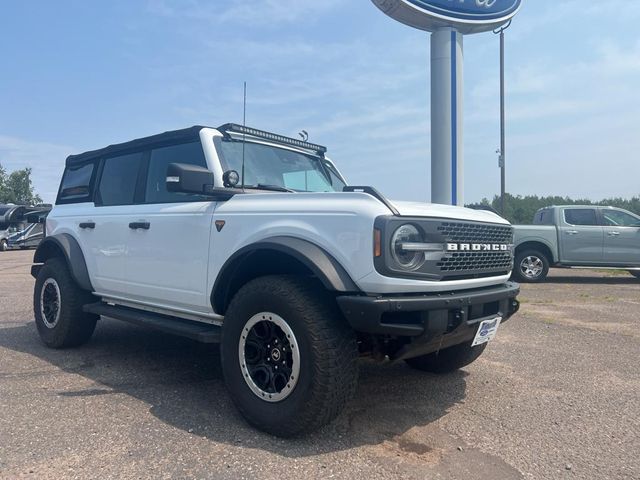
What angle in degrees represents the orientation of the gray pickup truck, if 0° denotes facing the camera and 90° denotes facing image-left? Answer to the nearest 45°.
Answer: approximately 270°

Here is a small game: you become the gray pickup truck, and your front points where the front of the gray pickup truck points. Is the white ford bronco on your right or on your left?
on your right

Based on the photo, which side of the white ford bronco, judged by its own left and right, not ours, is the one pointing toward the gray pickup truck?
left

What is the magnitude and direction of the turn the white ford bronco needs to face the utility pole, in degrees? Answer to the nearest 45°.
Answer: approximately 90° to its left

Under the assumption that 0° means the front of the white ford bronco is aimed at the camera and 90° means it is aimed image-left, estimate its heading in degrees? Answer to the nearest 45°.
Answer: approximately 315°

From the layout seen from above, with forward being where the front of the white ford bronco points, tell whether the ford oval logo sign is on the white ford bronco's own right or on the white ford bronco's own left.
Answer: on the white ford bronco's own left
